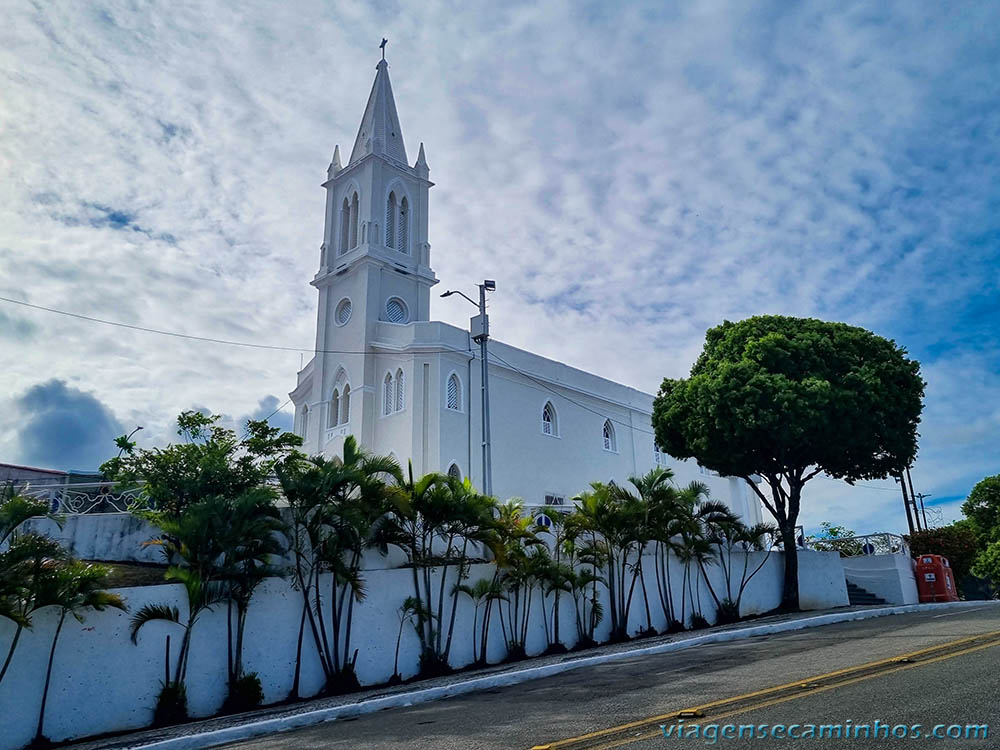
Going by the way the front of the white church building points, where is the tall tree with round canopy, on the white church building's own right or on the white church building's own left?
on the white church building's own left

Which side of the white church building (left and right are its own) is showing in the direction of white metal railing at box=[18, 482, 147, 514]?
front

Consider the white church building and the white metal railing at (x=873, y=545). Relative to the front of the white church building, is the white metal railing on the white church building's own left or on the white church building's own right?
on the white church building's own left

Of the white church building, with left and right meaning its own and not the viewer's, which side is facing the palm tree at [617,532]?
left

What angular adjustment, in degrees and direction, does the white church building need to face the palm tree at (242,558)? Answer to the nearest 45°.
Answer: approximately 45° to its left

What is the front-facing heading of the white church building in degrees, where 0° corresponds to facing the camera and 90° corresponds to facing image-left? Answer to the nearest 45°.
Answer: approximately 45°

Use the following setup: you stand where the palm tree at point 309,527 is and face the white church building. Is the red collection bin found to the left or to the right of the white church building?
right

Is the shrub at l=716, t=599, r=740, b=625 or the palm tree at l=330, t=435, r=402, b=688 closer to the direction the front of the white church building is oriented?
the palm tree

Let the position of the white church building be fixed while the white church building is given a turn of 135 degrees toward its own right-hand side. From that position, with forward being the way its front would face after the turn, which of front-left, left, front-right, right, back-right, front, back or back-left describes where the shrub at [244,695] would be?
back
